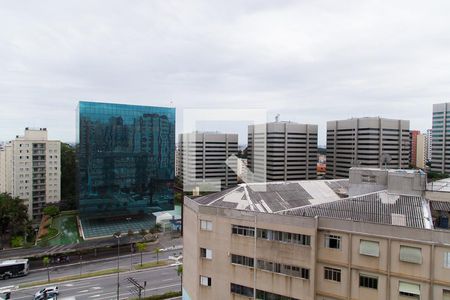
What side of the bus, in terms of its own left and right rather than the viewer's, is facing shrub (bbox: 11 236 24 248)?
left

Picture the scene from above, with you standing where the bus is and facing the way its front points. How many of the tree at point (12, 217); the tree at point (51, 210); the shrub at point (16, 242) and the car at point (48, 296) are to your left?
1

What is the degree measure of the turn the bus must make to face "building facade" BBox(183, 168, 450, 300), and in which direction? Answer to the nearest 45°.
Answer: approximately 45° to its right

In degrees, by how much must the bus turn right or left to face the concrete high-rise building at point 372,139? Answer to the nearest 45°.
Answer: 0° — it already faces it

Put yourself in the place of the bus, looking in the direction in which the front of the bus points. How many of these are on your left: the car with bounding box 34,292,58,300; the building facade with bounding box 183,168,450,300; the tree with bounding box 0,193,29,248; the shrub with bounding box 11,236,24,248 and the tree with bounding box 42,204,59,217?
3

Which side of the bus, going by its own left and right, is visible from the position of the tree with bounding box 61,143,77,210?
left

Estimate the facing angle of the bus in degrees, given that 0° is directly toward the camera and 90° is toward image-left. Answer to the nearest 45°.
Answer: approximately 270°
